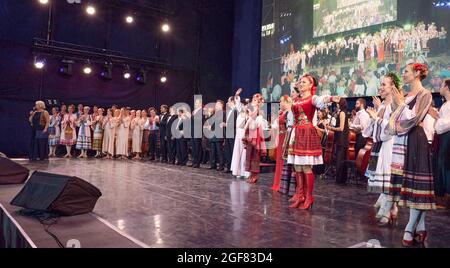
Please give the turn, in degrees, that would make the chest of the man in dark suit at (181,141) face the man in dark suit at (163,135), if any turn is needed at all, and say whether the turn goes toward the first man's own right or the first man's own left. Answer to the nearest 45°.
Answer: approximately 90° to the first man's own right

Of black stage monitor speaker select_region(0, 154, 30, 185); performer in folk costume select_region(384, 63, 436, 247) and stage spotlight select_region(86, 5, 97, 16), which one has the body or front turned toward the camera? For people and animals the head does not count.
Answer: the stage spotlight

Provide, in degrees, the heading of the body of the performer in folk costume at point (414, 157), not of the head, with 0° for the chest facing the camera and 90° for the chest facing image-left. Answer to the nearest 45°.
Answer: approximately 90°

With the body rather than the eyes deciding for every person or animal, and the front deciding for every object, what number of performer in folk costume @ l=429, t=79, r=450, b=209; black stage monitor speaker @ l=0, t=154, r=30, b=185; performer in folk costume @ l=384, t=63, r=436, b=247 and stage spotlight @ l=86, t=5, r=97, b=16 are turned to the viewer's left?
2

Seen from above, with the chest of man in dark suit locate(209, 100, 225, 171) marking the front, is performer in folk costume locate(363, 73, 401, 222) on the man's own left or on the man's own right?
on the man's own left

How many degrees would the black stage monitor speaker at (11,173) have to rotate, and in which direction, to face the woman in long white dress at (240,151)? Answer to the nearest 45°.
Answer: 0° — it already faces them

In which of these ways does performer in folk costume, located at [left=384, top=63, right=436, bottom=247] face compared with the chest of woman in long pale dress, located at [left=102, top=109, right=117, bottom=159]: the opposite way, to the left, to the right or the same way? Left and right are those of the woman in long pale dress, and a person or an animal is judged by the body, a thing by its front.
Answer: to the right

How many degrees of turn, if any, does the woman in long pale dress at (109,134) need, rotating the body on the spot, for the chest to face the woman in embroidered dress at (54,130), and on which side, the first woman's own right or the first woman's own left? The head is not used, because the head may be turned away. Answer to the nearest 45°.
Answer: approximately 45° to the first woman's own right

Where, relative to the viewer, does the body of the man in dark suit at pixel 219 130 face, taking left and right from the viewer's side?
facing the viewer and to the left of the viewer

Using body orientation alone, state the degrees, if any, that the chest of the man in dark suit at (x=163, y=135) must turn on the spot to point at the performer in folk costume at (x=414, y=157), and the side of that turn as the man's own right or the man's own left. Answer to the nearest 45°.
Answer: approximately 45° to the man's own left

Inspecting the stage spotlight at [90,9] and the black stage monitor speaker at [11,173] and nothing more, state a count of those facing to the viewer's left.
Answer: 0

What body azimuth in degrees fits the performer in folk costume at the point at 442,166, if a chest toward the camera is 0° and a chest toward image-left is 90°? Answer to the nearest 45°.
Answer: approximately 90°

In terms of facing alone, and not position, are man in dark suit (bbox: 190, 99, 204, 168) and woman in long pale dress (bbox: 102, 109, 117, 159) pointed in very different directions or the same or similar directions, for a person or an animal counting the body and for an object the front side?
same or similar directions
